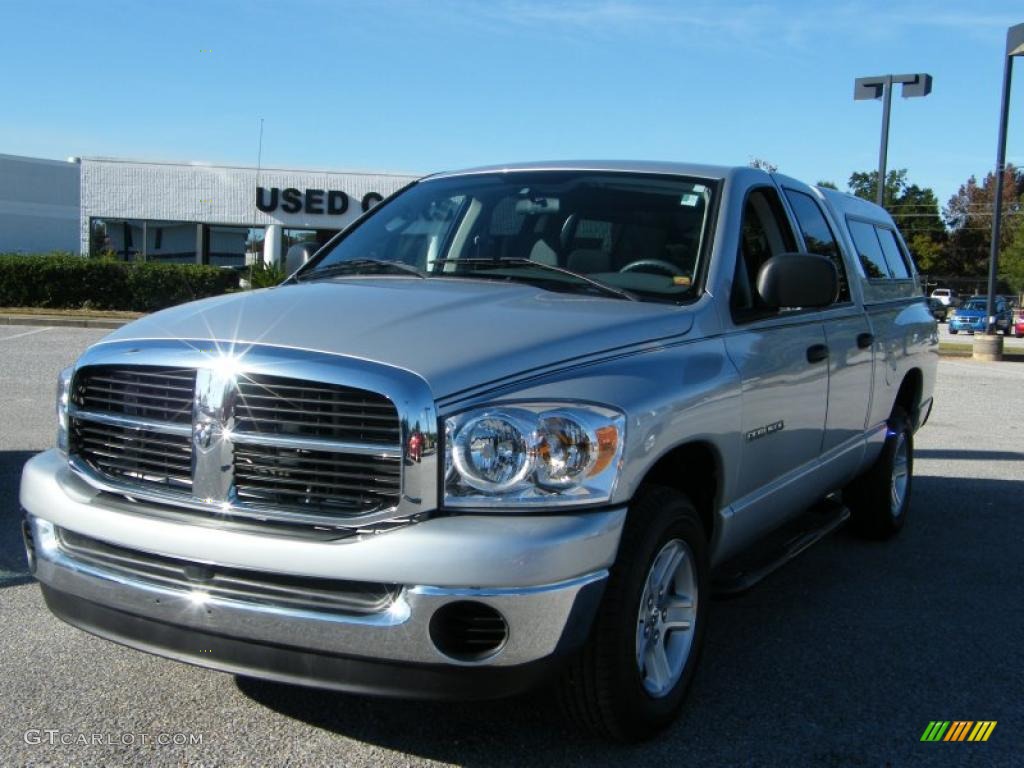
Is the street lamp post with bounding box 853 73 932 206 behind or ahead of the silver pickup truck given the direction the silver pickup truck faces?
behind

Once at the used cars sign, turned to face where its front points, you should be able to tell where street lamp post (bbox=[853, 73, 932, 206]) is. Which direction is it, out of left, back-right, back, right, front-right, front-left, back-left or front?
front-left

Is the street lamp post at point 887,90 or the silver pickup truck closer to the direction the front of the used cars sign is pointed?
the silver pickup truck

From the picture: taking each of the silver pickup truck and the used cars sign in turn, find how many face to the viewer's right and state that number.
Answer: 0

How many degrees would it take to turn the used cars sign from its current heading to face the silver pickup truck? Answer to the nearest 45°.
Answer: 0° — it already faces it

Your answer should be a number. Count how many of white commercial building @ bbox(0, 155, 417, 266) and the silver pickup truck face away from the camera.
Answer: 0

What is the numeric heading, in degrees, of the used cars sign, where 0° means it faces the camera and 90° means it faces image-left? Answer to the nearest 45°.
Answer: approximately 0°

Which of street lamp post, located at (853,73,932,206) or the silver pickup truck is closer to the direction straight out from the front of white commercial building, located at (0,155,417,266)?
the silver pickup truck

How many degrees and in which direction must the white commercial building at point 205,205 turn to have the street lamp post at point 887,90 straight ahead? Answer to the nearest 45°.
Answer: approximately 45° to its left

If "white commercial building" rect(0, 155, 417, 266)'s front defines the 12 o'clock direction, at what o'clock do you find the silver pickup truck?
The silver pickup truck is roughly at 12 o'clock from the white commercial building.
